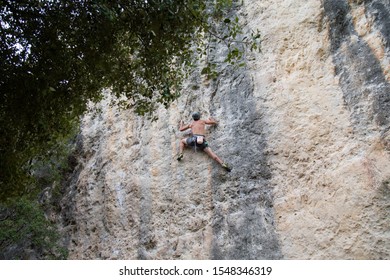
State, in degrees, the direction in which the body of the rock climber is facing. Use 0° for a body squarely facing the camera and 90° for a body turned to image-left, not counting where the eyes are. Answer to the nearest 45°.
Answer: approximately 180°
